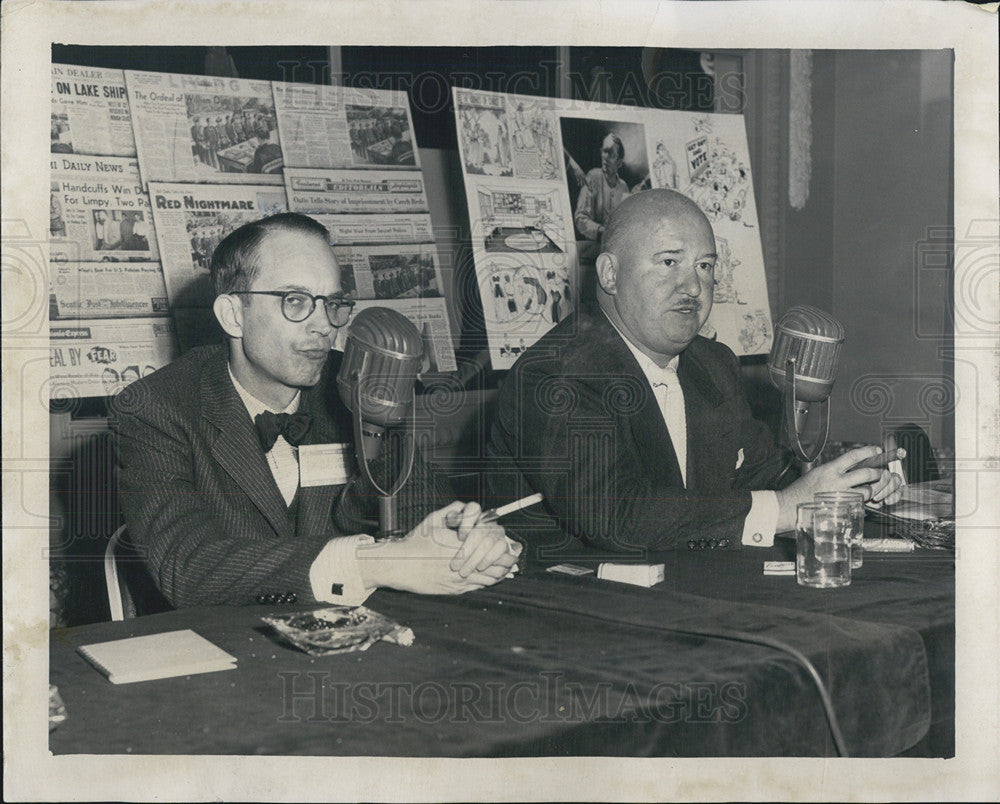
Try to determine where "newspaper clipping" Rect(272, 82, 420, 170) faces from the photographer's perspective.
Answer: facing the viewer

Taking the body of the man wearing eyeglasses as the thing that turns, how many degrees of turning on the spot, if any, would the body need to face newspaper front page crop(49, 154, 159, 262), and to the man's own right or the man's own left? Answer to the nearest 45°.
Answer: approximately 180°

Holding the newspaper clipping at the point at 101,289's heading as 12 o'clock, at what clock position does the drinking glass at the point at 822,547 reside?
The drinking glass is roughly at 11 o'clock from the newspaper clipping.

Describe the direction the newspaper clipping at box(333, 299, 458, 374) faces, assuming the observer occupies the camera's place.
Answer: facing the viewer

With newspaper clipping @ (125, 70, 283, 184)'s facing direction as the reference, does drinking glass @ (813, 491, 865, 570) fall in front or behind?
in front

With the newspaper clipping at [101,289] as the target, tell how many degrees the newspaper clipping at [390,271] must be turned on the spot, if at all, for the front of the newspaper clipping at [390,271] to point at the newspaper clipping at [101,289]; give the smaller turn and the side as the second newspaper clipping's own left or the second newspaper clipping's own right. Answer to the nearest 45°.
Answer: approximately 45° to the second newspaper clipping's own right

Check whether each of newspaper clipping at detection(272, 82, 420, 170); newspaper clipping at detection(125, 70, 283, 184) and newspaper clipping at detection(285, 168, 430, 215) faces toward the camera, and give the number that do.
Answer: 3

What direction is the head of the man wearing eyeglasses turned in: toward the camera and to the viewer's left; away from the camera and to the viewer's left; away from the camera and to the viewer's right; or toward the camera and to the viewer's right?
toward the camera and to the viewer's right

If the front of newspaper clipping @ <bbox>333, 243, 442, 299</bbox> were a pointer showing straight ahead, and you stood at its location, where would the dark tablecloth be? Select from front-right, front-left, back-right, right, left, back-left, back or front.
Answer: front

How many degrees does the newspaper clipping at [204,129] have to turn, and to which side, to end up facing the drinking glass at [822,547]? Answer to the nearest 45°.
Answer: approximately 45° to its left

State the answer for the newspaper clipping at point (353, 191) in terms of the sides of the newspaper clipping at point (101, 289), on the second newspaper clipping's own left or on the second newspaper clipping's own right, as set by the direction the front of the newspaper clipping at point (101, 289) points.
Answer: on the second newspaper clipping's own left

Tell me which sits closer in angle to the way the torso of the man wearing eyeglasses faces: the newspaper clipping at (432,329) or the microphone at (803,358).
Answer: the microphone

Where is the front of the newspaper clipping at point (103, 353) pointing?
toward the camera

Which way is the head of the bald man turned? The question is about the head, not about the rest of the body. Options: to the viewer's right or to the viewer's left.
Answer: to the viewer's right
